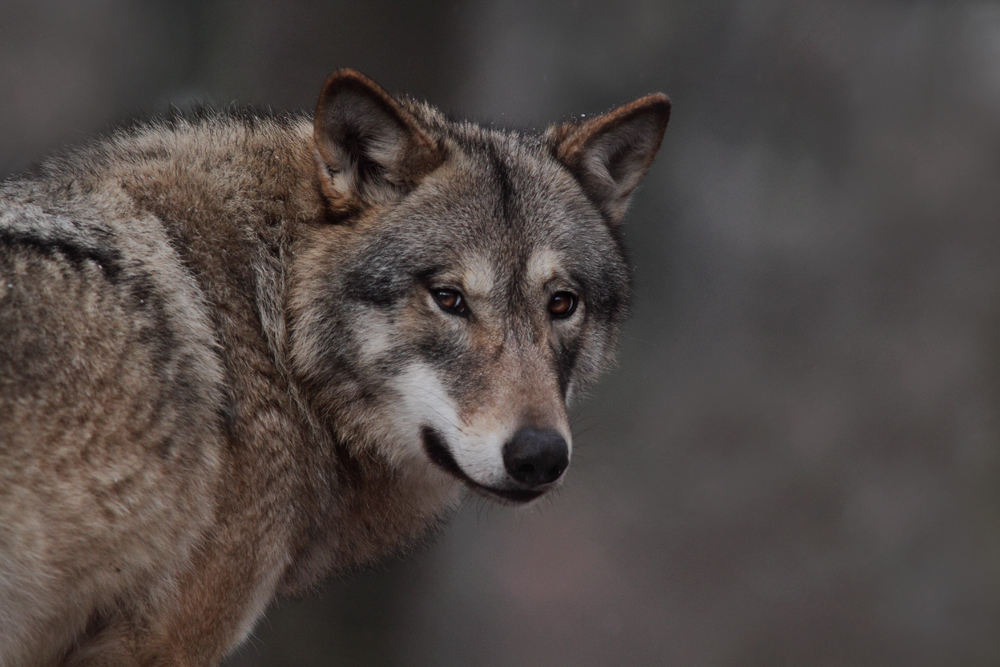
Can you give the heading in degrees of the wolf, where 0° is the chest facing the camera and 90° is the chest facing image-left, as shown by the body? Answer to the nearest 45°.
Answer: approximately 270°
